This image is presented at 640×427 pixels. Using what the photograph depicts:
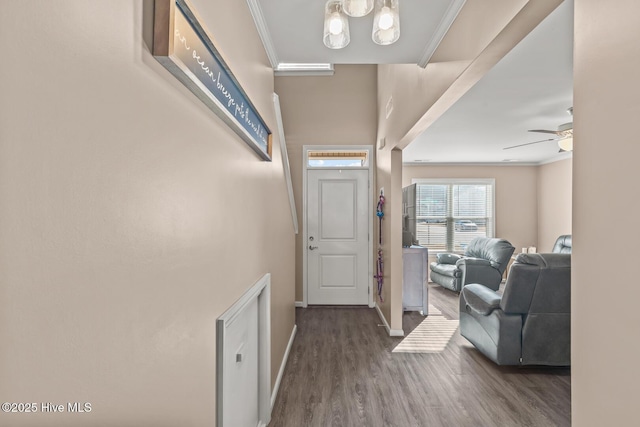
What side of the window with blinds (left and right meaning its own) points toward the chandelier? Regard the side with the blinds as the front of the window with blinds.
front

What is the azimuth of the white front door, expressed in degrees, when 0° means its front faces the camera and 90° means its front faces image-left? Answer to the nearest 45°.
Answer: approximately 0°

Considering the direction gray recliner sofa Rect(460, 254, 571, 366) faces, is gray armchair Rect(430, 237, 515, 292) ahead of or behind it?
ahead

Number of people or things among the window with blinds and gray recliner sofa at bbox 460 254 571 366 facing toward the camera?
1

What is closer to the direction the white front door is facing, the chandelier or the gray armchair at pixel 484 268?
the chandelier

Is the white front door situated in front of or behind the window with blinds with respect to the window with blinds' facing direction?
in front

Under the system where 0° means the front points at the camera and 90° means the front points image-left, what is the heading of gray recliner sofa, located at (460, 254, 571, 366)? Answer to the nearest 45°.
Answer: approximately 135°

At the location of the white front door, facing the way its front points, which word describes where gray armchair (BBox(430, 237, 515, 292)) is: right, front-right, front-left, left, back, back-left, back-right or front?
left

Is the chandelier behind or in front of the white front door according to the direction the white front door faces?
in front

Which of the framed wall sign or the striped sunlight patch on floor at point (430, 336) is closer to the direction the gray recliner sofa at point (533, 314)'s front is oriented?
the striped sunlight patch on floor

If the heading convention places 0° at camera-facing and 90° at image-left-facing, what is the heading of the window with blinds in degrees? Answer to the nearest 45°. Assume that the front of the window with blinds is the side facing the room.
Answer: approximately 0°
